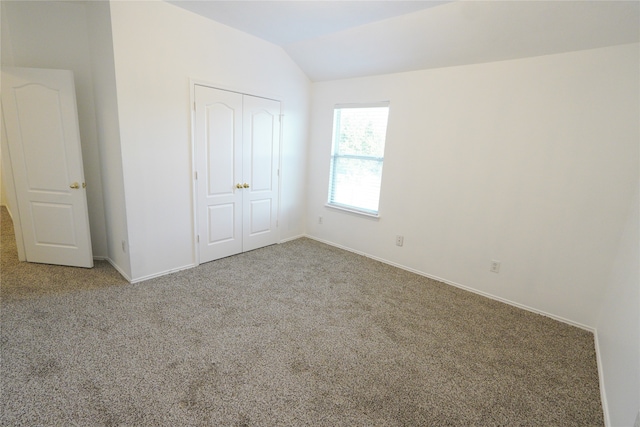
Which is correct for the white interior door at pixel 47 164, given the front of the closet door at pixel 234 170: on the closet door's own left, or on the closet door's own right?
on the closet door's own right

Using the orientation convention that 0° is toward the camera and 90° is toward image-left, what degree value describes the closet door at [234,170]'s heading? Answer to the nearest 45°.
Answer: approximately 315°

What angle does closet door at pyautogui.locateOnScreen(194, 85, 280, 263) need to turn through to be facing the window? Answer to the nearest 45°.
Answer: approximately 45° to its left
